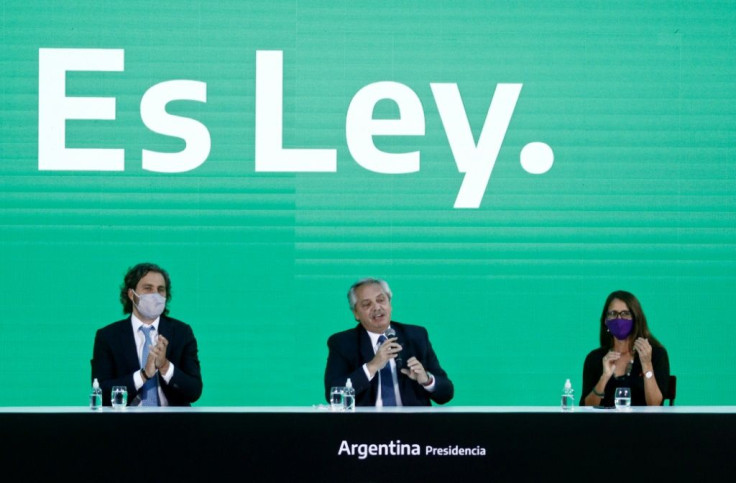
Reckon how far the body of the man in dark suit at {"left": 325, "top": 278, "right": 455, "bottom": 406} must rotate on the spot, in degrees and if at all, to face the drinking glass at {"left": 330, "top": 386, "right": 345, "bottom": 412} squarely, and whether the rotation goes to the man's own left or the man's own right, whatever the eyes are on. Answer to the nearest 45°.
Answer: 0° — they already face it

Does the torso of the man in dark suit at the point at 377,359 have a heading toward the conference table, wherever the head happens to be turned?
yes

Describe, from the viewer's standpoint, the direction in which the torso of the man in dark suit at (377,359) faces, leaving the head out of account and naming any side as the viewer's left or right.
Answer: facing the viewer

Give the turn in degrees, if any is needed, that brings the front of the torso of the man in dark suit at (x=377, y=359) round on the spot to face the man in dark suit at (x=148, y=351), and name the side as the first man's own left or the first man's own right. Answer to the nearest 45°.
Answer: approximately 90° to the first man's own right

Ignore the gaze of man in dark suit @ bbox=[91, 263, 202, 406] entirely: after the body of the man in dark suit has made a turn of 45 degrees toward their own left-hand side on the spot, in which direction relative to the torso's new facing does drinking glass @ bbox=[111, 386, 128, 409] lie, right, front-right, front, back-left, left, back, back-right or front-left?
front-right

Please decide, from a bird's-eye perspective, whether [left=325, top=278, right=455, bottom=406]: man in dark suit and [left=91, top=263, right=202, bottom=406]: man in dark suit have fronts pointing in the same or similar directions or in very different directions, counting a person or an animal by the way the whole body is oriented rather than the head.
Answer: same or similar directions

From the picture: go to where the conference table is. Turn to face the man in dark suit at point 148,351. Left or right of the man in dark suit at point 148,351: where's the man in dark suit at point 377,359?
right

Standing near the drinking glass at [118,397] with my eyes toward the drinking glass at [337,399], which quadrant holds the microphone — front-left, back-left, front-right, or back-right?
front-left

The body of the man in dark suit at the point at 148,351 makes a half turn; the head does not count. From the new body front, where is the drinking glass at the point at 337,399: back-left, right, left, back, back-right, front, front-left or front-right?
back-right

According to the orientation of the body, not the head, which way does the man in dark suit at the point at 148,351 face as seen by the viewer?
toward the camera

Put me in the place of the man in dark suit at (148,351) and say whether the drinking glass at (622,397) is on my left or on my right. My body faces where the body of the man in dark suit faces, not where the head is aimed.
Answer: on my left

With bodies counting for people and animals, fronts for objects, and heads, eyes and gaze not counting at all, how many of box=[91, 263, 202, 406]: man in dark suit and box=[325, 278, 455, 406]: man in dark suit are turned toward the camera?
2
